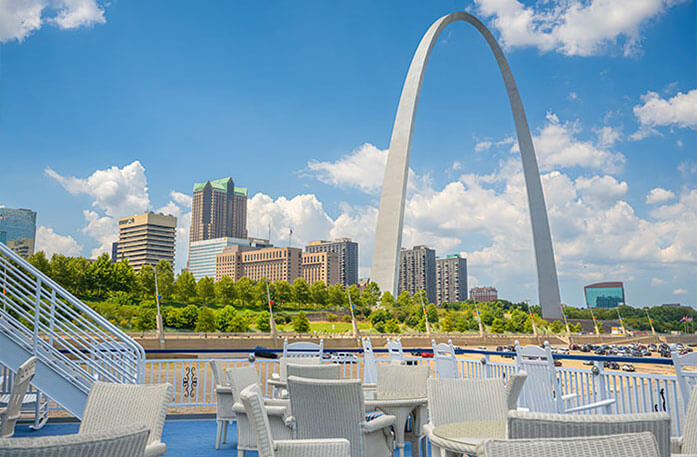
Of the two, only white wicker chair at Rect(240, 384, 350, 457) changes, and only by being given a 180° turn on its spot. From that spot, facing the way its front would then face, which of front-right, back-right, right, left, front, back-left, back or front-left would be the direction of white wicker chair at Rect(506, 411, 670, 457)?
back-left

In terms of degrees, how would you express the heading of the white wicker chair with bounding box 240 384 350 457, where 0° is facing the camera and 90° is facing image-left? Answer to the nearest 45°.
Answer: approximately 270°

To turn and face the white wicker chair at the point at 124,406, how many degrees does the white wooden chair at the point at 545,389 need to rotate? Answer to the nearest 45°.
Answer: approximately 180°

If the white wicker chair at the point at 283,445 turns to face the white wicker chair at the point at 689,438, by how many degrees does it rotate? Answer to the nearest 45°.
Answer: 0° — it already faces it

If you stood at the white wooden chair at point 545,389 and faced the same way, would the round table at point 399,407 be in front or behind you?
behind

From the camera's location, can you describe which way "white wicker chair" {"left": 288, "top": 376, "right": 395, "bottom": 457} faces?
facing away from the viewer and to the right of the viewer

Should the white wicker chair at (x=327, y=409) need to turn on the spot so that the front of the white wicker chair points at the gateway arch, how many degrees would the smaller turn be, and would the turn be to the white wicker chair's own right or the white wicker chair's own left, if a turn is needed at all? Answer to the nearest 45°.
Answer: approximately 45° to the white wicker chair's own left

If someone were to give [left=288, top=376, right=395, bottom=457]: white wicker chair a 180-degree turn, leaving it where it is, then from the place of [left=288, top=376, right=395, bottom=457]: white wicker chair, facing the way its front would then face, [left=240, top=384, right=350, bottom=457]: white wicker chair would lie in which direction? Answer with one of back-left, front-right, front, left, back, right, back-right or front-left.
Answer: front-left

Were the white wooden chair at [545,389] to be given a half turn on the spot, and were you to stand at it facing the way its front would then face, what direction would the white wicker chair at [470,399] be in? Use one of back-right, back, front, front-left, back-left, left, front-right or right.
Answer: front-left

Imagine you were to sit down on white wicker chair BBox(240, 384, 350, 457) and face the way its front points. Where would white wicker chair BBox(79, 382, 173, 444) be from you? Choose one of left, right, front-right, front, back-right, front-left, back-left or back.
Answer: back-left

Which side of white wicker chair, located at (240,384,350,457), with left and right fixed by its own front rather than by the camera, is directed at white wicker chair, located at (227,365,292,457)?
left

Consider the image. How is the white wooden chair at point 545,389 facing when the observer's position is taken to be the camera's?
facing away from the viewer and to the right of the viewer

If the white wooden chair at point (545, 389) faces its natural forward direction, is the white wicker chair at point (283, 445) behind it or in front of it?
behind
